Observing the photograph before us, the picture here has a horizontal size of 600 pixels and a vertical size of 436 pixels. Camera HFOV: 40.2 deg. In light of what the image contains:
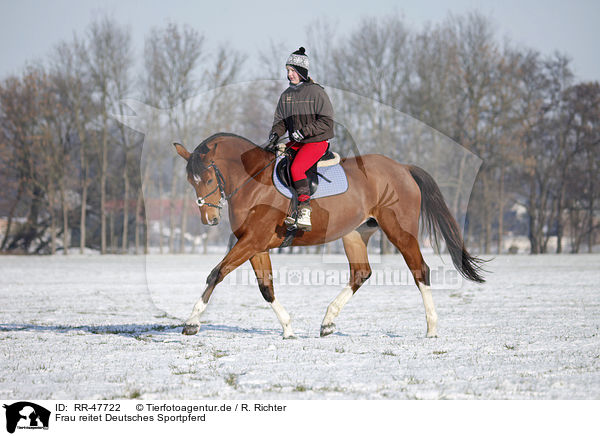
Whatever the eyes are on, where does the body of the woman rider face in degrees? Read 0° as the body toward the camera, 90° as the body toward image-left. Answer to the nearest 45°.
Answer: approximately 45°

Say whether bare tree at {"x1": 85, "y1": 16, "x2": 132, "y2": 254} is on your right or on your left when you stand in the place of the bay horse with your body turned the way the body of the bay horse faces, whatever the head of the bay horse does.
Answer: on your right

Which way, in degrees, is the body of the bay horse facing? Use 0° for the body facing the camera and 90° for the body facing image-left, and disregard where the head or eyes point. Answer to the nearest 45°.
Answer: approximately 90°

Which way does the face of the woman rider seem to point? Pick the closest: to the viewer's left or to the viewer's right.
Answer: to the viewer's left

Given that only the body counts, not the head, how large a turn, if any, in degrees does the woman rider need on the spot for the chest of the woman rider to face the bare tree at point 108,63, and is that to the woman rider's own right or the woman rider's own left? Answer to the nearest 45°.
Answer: approximately 135° to the woman rider's own right
